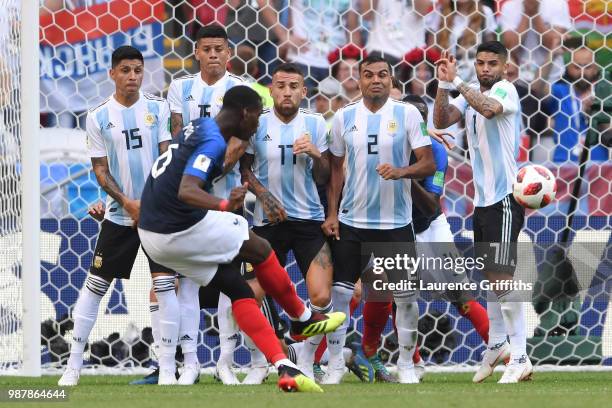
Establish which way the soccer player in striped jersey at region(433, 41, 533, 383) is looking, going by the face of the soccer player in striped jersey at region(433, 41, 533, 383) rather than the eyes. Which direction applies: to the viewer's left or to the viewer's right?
to the viewer's left

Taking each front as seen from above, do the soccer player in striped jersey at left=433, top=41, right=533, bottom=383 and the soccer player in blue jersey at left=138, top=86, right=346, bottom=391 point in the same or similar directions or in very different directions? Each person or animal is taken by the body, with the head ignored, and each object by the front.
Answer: very different directions

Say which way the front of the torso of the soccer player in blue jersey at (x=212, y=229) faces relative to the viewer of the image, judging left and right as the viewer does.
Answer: facing away from the viewer and to the right of the viewer

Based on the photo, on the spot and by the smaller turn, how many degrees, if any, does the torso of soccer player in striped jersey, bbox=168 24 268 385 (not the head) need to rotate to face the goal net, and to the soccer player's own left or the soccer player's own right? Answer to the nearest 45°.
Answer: approximately 135° to the soccer player's own left

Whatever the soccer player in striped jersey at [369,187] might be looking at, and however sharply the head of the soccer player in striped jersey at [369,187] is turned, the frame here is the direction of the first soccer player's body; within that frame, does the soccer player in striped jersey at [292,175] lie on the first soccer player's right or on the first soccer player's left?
on the first soccer player's right
